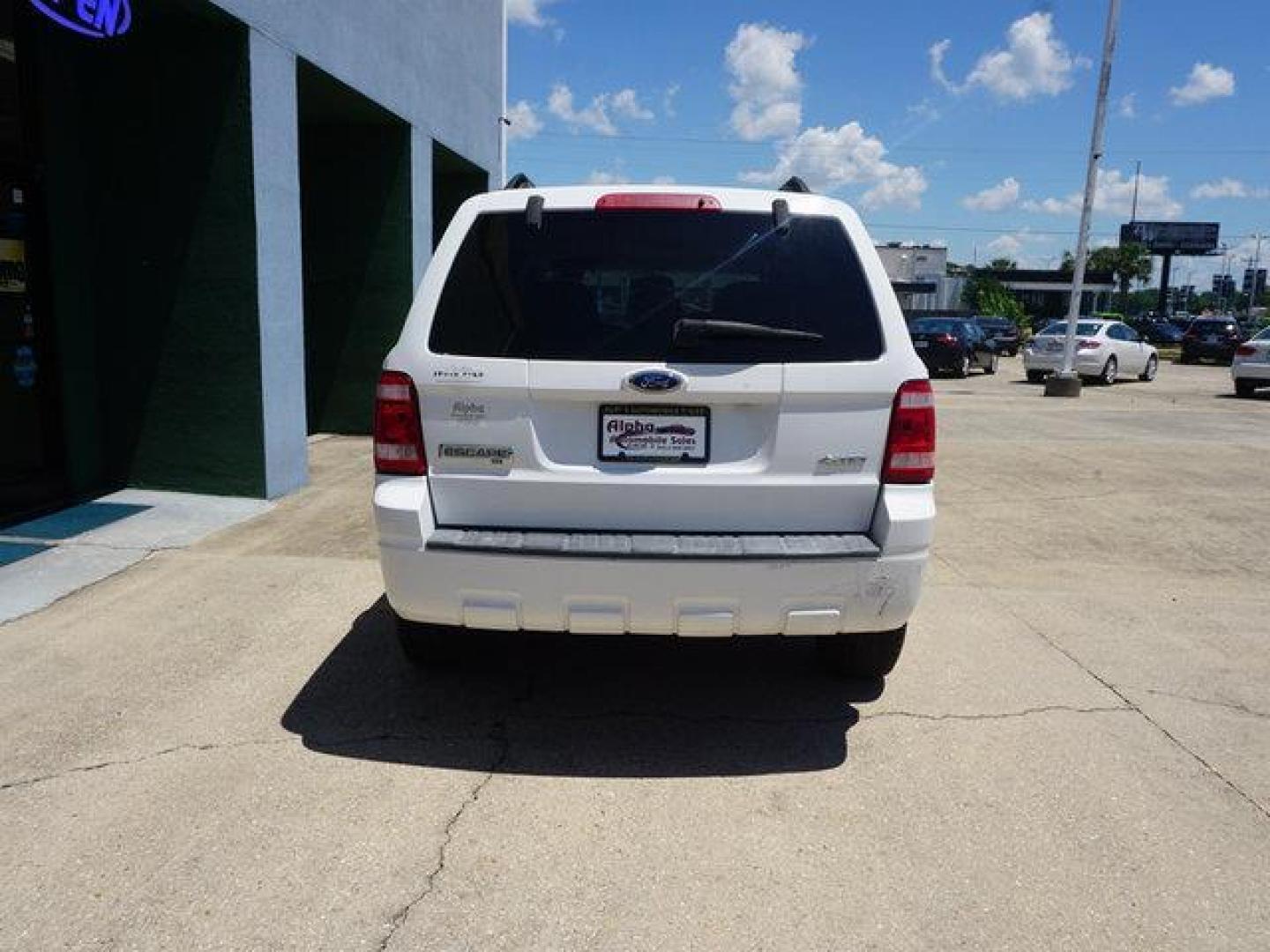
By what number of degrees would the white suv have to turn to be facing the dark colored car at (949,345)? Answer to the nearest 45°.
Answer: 0° — it already faces it

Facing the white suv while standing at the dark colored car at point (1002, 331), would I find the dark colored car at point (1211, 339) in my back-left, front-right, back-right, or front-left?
back-left

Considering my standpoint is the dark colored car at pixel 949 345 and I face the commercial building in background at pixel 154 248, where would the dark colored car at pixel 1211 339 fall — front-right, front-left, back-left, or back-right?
back-left

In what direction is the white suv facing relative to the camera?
away from the camera

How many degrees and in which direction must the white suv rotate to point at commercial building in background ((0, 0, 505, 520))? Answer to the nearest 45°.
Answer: approximately 45° to its left
